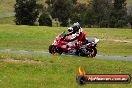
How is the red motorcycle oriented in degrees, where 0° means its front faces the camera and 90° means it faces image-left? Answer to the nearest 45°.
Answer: approximately 90°
